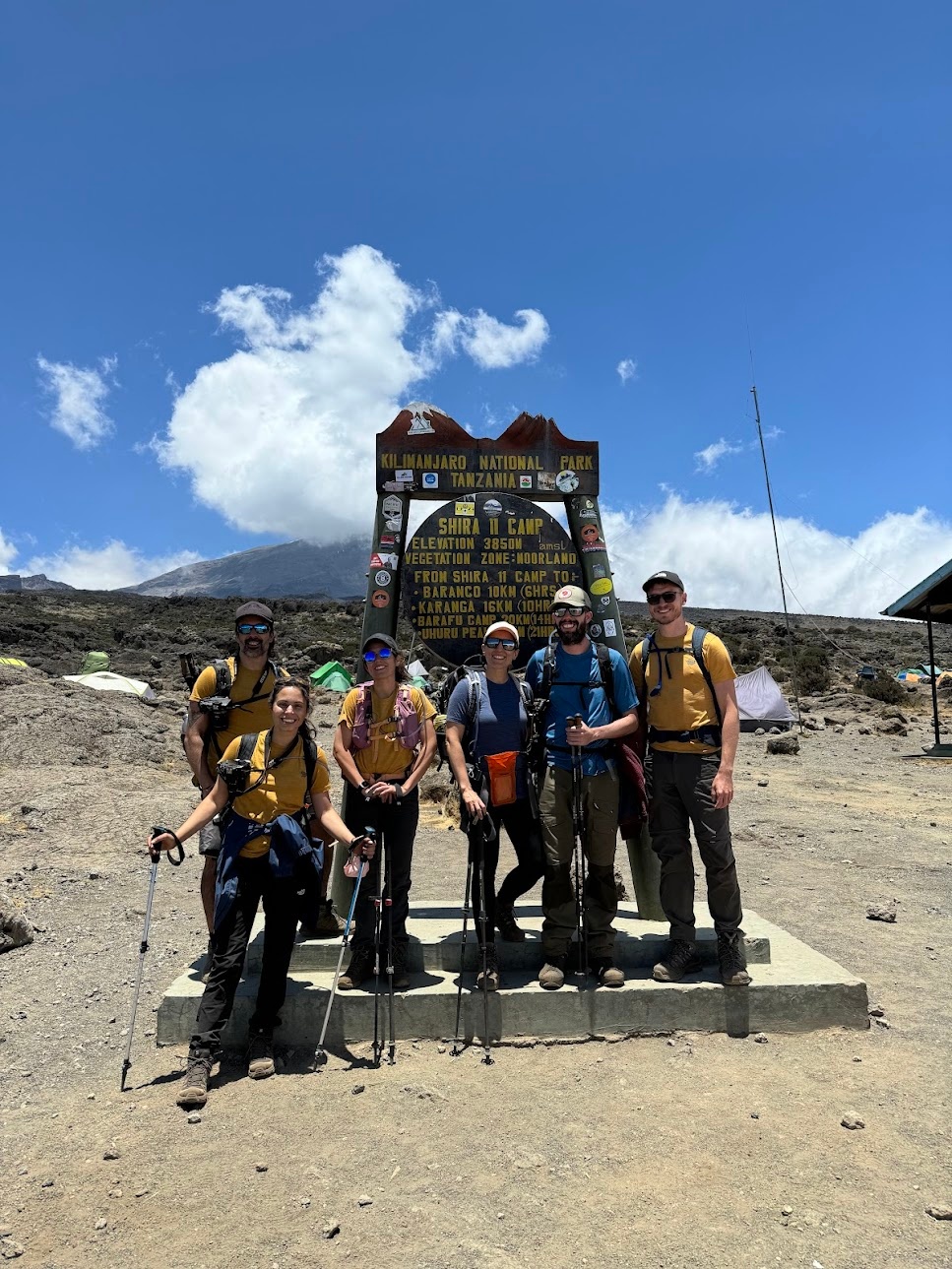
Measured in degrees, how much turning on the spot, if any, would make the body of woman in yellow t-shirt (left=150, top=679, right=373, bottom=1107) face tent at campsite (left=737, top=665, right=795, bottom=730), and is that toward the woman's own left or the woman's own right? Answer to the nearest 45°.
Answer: approximately 135° to the woman's own left

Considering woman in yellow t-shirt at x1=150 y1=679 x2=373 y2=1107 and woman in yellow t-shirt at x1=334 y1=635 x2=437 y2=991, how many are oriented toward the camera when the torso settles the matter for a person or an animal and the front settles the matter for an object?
2

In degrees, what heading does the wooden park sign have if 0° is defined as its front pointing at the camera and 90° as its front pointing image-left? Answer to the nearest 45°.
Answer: approximately 0°

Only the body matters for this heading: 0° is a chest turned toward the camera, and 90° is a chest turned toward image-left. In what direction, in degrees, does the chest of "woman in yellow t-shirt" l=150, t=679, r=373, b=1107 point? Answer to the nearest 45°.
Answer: approximately 0°

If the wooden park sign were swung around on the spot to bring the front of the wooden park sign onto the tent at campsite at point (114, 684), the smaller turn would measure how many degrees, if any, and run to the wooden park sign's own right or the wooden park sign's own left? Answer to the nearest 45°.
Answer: approximately 135° to the wooden park sign's own right

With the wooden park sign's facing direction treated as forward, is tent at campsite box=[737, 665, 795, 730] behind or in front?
behind

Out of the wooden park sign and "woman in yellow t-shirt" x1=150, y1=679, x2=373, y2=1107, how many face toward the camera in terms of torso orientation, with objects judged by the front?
2
